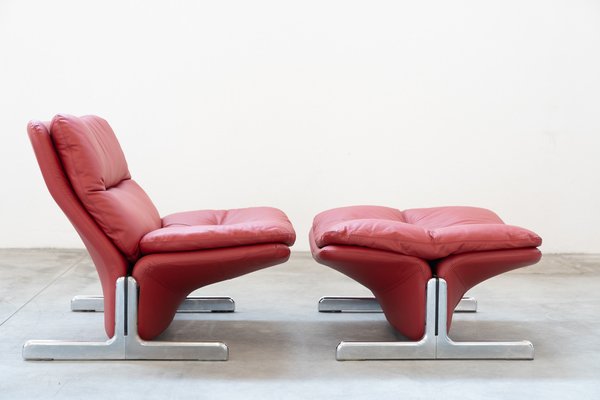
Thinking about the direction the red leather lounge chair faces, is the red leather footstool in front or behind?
in front

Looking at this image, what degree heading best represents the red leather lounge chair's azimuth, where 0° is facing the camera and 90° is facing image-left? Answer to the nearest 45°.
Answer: approximately 270°
